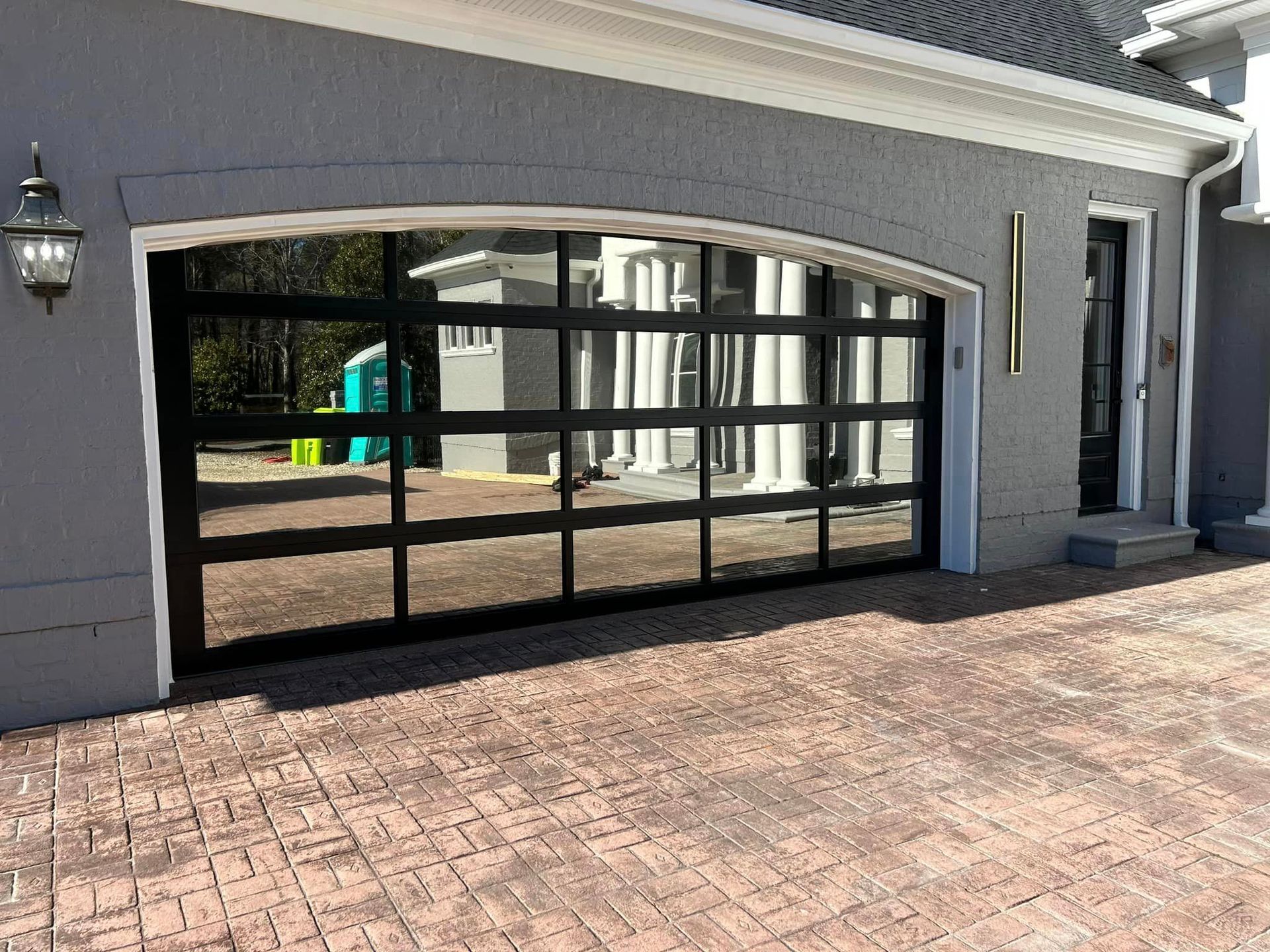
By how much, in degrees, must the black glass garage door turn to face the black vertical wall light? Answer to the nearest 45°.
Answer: approximately 45° to its left

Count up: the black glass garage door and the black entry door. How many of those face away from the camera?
0

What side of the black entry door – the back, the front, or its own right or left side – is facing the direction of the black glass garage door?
right

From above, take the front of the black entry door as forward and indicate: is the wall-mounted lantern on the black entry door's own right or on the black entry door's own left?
on the black entry door's own right

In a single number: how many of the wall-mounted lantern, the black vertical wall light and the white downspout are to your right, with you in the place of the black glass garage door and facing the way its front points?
1

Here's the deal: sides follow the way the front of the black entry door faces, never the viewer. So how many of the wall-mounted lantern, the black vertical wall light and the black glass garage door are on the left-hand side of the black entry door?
0

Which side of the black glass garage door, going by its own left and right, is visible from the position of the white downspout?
left

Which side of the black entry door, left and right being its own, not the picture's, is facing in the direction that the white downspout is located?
left

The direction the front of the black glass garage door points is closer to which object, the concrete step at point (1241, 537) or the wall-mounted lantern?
the concrete step

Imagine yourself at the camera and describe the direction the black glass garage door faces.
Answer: facing the viewer and to the right of the viewer

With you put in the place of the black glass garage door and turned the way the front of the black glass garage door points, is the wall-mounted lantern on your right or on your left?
on your right

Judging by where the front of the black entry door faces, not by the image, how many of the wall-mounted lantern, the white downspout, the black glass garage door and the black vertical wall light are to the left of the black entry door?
1
